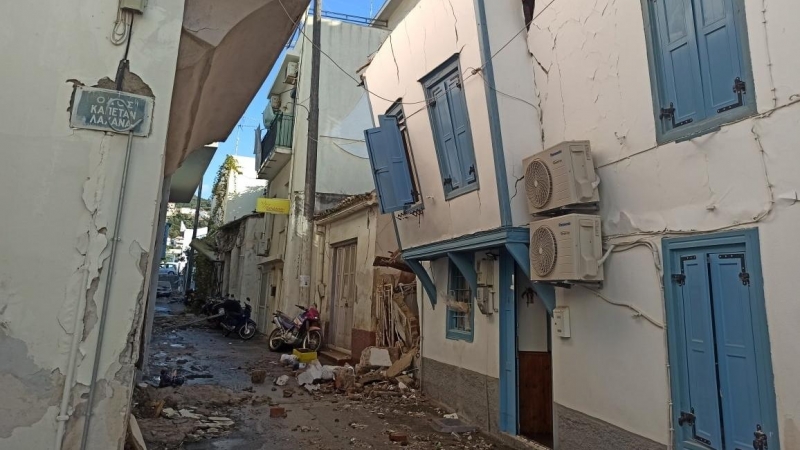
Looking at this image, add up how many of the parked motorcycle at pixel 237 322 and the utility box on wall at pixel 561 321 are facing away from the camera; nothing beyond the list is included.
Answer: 0

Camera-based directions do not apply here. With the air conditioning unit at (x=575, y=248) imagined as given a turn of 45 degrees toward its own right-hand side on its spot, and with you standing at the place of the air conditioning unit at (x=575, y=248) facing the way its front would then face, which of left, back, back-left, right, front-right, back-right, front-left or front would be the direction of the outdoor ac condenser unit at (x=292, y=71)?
front-right

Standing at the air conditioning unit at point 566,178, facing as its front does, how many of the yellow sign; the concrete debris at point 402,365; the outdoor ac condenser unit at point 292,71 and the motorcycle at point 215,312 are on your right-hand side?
4

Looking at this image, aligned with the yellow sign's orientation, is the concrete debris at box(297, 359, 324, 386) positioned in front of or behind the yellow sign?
in front

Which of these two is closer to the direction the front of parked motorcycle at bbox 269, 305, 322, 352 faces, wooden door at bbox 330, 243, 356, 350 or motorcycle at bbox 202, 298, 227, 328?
the wooden door

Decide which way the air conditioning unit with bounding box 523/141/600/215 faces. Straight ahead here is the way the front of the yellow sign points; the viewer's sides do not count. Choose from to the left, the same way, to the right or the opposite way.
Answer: to the right

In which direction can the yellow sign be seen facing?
toward the camera

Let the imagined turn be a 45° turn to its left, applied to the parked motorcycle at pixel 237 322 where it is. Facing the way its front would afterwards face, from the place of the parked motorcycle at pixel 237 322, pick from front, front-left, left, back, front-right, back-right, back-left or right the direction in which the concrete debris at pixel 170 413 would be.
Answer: right

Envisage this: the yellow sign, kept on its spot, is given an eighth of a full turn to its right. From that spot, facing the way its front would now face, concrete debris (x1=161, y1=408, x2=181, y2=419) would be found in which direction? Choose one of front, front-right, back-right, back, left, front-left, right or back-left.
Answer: front-left

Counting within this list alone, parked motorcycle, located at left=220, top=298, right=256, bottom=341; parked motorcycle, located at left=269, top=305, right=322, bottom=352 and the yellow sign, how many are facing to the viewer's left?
0

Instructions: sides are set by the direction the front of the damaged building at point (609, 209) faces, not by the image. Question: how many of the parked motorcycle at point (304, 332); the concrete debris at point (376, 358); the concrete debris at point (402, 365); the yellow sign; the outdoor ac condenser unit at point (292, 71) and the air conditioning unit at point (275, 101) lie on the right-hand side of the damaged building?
6

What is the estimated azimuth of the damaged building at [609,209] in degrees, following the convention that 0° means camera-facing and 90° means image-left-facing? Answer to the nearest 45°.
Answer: approximately 45°

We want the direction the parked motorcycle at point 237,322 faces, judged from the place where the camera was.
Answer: facing the viewer and to the right of the viewer
